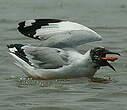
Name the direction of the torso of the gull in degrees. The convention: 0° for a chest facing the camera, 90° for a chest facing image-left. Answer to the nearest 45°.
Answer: approximately 270°
